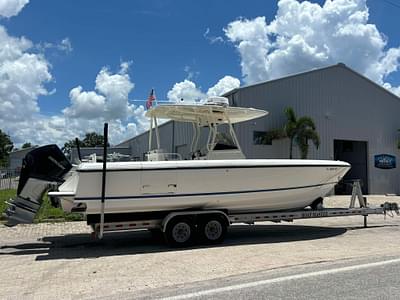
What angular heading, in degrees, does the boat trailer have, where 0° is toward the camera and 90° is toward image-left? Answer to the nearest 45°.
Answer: approximately 270°

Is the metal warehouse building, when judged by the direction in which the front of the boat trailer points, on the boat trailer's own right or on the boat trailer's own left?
on the boat trailer's own left

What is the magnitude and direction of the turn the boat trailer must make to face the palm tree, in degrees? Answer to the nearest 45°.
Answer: approximately 90° to its left

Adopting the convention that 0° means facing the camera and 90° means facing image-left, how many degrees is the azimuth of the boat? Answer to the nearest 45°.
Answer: approximately 270°

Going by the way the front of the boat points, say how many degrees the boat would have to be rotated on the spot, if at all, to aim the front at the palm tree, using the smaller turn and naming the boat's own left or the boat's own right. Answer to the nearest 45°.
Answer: approximately 45° to the boat's own left
